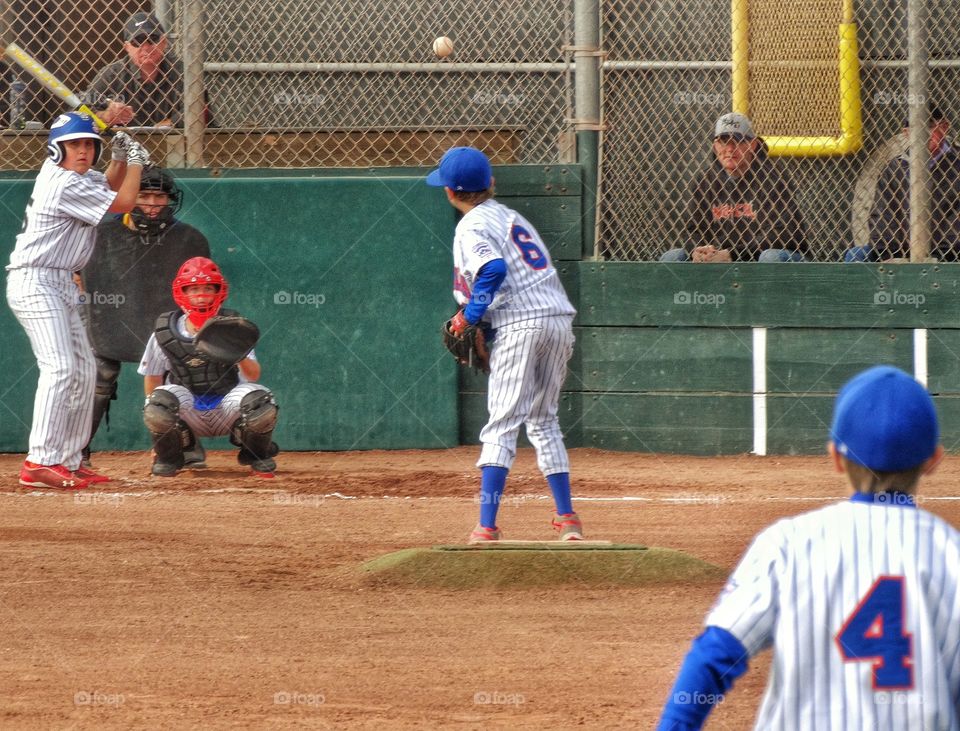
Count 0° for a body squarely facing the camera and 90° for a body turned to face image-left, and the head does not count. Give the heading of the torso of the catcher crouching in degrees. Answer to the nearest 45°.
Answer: approximately 0°

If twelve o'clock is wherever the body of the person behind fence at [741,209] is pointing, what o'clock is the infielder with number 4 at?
The infielder with number 4 is roughly at 12 o'clock from the person behind fence.

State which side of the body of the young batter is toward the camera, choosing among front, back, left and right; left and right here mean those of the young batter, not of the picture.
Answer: right

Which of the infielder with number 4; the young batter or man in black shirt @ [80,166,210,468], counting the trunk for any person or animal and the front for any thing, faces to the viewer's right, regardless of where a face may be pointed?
the young batter

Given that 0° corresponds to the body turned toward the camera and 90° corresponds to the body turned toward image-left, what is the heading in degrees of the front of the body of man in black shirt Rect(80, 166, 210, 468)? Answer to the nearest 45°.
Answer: approximately 0°

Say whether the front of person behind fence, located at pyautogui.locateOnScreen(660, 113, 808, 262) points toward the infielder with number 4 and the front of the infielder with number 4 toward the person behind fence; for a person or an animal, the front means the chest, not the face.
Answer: yes

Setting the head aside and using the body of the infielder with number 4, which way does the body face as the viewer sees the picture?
away from the camera

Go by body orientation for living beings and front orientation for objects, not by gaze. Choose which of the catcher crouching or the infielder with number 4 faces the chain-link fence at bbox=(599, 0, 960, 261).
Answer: the infielder with number 4

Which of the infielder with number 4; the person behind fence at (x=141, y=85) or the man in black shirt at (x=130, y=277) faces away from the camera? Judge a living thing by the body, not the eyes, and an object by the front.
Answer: the infielder with number 4

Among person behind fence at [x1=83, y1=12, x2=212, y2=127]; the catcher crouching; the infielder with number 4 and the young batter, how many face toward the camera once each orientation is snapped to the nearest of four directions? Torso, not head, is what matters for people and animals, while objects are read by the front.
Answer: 2

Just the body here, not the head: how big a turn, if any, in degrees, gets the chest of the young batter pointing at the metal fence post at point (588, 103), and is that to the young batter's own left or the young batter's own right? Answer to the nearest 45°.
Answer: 0° — they already face it

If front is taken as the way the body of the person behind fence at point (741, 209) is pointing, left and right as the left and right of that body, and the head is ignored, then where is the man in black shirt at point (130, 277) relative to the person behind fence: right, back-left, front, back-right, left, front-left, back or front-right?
right

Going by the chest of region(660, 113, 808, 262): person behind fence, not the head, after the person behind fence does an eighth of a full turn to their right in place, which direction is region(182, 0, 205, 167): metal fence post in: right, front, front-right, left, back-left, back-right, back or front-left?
front-right

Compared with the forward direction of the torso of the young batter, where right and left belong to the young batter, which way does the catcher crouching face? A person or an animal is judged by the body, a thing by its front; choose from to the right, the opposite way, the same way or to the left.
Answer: to the right
